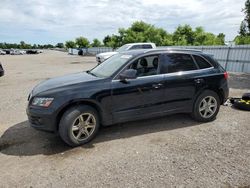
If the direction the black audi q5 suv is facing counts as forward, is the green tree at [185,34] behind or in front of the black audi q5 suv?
behind
